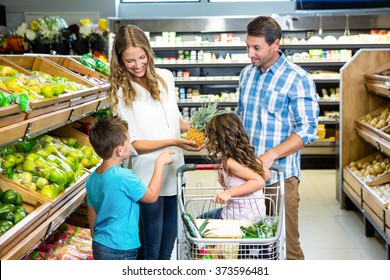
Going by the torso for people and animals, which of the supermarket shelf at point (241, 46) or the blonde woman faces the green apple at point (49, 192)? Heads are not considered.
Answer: the supermarket shelf

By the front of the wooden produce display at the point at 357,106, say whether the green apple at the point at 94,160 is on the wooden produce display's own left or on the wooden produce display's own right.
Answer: on the wooden produce display's own left

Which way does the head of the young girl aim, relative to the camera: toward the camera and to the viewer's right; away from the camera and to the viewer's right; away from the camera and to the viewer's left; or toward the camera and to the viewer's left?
away from the camera and to the viewer's left

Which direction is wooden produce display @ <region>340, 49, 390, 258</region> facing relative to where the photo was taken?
to the viewer's left

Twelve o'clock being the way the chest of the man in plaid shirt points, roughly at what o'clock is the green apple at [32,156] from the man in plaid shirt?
The green apple is roughly at 2 o'clock from the man in plaid shirt.

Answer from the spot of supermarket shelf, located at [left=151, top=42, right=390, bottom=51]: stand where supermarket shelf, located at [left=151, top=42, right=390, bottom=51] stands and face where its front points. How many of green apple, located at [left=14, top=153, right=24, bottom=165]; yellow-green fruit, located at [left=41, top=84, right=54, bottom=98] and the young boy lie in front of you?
3

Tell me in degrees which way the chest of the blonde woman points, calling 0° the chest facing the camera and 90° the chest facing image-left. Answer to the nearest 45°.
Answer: approximately 315°

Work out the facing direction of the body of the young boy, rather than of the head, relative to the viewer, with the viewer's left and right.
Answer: facing away from the viewer and to the right of the viewer

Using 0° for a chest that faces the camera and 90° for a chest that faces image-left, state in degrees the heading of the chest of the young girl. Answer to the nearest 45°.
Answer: approximately 90°

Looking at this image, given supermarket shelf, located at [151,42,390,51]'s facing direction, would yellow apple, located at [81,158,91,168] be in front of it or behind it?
in front

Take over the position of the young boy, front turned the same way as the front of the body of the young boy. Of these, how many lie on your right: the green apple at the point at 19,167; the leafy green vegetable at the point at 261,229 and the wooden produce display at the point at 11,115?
1

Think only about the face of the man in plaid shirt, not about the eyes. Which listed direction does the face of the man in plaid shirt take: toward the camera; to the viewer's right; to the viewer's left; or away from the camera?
to the viewer's left
